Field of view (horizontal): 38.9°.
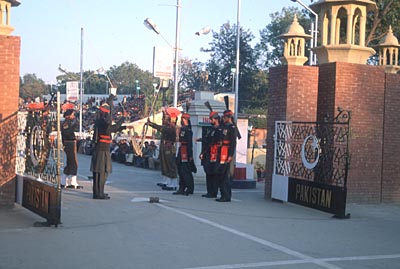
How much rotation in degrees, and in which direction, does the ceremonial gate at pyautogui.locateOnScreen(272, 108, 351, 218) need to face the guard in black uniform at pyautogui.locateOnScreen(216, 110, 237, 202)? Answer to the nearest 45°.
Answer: approximately 45° to its right

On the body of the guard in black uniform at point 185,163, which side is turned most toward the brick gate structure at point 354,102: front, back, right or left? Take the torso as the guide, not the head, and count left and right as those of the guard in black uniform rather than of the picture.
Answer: back

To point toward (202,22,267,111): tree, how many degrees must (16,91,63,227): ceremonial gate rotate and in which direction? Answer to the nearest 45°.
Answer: approximately 180°

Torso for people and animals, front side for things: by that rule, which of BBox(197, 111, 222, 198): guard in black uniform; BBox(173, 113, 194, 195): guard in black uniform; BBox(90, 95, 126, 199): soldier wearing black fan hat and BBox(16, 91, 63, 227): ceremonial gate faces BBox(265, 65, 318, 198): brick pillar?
the soldier wearing black fan hat

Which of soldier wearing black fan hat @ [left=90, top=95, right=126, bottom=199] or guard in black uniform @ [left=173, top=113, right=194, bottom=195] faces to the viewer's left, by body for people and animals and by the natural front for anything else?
the guard in black uniform

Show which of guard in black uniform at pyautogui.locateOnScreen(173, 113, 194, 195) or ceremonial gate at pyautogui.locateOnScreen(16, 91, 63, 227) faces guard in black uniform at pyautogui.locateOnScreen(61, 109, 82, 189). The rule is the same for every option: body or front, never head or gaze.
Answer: guard in black uniform at pyautogui.locateOnScreen(173, 113, 194, 195)
